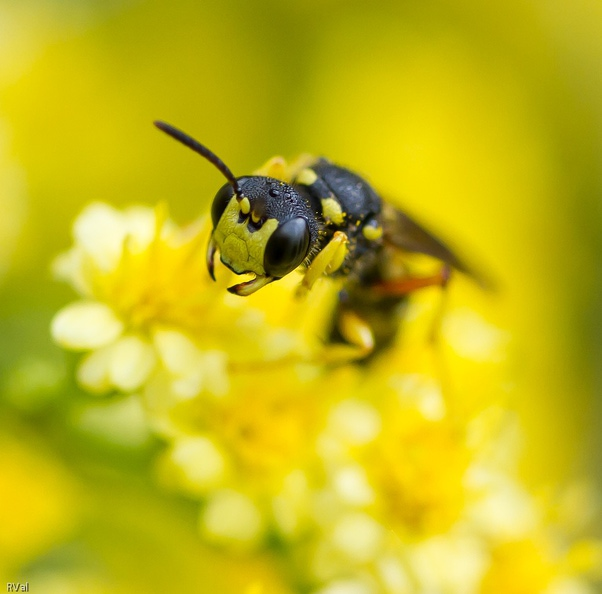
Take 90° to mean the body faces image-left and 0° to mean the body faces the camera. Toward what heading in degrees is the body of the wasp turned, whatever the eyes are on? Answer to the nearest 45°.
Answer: approximately 45°
